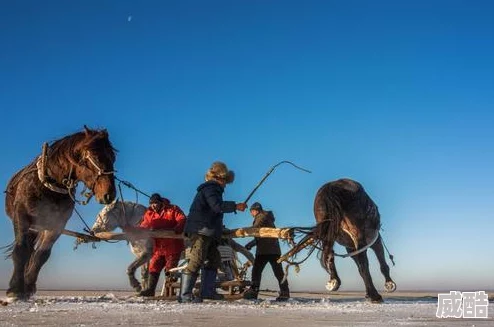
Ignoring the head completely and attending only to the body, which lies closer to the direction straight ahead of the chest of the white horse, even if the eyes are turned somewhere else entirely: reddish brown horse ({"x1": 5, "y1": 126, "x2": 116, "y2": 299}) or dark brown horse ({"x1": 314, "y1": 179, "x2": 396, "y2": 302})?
the reddish brown horse

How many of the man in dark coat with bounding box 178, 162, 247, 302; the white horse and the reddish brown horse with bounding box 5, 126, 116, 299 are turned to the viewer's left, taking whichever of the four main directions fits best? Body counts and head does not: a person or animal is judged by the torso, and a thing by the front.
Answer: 1

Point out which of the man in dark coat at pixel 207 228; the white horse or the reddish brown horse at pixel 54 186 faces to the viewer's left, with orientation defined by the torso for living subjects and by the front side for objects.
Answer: the white horse

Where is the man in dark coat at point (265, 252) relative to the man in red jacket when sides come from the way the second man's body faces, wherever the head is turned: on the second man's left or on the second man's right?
on the second man's left

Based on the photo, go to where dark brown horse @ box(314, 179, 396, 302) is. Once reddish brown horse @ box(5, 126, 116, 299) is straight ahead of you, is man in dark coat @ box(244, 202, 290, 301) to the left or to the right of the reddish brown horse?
right

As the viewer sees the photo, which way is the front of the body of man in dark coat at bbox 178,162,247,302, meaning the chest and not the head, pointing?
to the viewer's right

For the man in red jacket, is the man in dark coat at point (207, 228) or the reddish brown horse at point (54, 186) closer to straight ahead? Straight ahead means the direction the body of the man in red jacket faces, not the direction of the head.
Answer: the reddish brown horse

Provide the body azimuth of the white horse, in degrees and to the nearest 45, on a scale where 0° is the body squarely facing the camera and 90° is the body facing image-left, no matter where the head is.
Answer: approximately 90°

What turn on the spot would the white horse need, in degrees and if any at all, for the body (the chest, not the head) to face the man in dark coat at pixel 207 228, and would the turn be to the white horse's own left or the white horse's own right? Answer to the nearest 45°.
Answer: approximately 90° to the white horse's own left

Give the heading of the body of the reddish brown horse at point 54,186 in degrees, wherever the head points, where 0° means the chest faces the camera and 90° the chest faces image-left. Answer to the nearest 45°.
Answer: approximately 315°

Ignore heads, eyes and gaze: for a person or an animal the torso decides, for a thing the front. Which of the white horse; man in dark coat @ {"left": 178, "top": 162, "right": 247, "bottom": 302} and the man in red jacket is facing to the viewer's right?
the man in dark coat

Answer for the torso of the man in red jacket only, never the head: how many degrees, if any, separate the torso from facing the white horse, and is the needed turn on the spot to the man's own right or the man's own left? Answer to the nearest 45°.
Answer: approximately 135° to the man's own right

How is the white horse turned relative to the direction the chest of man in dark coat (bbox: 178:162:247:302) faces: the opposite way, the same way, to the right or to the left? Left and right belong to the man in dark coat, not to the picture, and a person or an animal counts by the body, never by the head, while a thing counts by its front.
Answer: the opposite way
